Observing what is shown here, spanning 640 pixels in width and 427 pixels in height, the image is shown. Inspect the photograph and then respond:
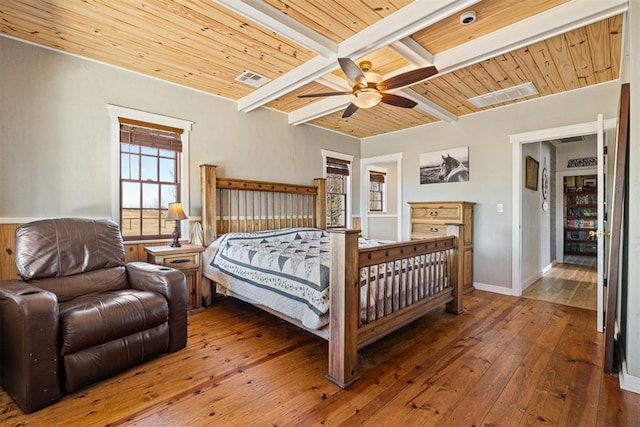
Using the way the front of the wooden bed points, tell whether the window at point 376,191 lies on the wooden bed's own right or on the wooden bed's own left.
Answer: on the wooden bed's own left

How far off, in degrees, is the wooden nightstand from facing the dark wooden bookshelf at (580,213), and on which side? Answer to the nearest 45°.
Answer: approximately 45° to its left

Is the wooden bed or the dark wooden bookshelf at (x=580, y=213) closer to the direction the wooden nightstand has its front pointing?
the wooden bed

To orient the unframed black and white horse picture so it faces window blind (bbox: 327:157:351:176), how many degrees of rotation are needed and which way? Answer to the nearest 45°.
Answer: approximately 45° to its right

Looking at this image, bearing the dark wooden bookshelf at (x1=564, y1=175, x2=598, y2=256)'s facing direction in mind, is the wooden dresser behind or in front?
in front

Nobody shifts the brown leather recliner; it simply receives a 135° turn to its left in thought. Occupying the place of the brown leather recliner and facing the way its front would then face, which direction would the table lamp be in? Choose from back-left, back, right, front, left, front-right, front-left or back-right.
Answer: front-right

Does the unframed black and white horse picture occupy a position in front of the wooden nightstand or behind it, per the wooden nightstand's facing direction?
in front

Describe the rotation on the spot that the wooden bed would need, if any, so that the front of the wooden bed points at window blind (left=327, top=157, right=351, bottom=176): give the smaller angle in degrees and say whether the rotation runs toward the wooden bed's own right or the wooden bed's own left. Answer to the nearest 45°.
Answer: approximately 135° to the wooden bed's own left

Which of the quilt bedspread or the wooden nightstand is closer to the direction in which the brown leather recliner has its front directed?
the quilt bedspread
